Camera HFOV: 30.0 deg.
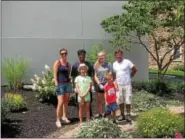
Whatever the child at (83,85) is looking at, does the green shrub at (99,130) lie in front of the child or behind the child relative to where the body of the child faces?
in front

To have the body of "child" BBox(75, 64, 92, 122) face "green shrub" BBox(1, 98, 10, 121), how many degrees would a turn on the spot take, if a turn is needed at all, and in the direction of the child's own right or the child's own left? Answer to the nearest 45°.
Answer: approximately 90° to the child's own right

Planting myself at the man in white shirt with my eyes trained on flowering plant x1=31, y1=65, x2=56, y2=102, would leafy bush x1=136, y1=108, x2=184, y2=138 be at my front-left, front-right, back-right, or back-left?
back-left

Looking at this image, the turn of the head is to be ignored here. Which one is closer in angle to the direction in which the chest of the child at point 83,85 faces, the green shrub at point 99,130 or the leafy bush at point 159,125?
the green shrub

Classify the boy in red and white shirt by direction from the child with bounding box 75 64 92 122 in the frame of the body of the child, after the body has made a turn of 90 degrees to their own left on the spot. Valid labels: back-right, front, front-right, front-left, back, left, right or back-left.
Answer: front

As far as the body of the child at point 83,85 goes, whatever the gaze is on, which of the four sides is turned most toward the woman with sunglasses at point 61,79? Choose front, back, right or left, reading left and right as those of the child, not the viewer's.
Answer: right

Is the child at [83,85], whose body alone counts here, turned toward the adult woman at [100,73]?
no

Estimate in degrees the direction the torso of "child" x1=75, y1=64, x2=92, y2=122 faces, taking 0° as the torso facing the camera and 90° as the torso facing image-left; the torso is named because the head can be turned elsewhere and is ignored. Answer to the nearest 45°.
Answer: approximately 0°

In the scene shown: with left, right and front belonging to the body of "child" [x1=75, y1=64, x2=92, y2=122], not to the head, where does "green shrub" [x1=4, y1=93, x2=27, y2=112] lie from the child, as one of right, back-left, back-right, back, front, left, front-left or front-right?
back-right

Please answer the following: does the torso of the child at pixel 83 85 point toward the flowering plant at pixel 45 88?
no

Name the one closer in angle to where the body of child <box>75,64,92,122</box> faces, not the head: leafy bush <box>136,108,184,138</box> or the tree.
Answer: the leafy bush

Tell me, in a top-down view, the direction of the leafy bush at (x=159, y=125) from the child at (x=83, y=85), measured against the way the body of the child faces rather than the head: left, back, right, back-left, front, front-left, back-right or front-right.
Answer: front-left

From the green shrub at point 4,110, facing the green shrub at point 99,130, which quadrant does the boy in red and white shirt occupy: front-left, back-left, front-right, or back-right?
front-left

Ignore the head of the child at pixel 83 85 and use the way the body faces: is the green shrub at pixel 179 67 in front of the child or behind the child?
behind

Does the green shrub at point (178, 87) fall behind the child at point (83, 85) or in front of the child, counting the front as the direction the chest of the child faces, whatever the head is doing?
behind
